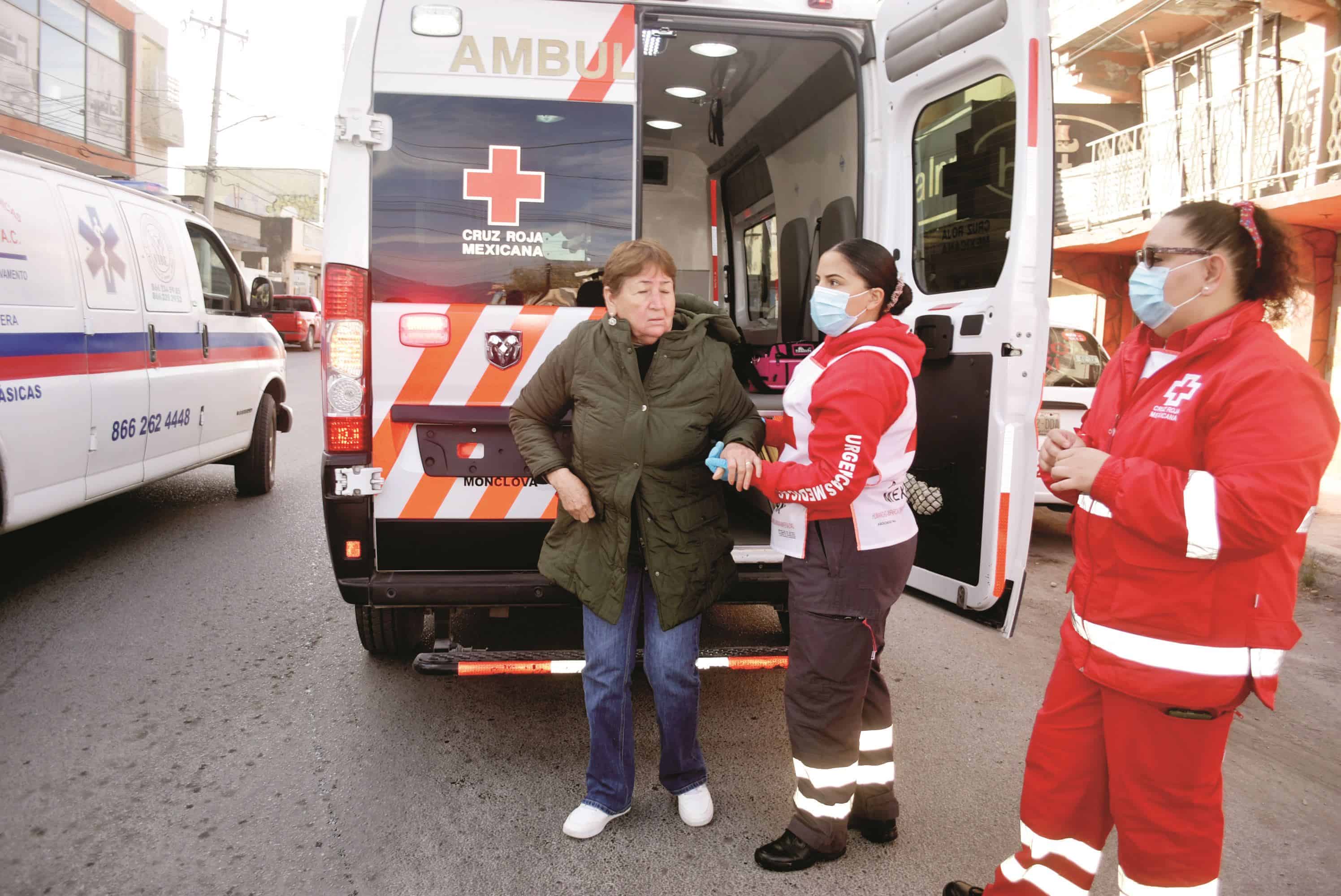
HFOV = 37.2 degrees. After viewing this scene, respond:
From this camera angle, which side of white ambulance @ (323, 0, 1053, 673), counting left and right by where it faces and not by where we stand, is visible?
back

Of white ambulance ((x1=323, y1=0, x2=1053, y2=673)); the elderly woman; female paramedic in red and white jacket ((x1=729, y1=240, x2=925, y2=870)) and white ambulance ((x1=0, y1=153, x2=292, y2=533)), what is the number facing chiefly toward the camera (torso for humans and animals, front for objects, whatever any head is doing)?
1

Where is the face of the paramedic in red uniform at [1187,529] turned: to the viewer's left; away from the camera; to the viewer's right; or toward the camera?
to the viewer's left

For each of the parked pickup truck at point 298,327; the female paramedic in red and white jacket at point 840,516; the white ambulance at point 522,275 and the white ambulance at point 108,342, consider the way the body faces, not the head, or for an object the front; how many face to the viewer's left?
1

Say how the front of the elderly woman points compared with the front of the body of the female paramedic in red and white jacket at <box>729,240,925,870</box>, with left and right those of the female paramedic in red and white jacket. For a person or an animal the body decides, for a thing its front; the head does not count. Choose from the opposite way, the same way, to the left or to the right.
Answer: to the left

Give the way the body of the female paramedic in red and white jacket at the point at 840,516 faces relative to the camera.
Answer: to the viewer's left

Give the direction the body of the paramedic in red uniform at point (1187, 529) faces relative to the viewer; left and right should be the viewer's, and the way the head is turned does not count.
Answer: facing the viewer and to the left of the viewer

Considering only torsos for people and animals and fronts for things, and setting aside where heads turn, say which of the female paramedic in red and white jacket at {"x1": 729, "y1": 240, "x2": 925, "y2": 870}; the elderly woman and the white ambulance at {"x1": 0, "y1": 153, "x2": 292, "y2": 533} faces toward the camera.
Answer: the elderly woman

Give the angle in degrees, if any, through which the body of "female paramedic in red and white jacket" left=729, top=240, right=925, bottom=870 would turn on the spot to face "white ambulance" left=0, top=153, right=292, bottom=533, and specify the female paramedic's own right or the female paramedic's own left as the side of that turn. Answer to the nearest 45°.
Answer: approximately 45° to the female paramedic's own right

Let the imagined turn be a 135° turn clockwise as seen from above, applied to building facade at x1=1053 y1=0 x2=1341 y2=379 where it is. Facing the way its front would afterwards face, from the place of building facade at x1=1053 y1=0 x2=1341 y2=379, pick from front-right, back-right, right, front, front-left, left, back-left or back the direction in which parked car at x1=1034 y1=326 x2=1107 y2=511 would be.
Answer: back
